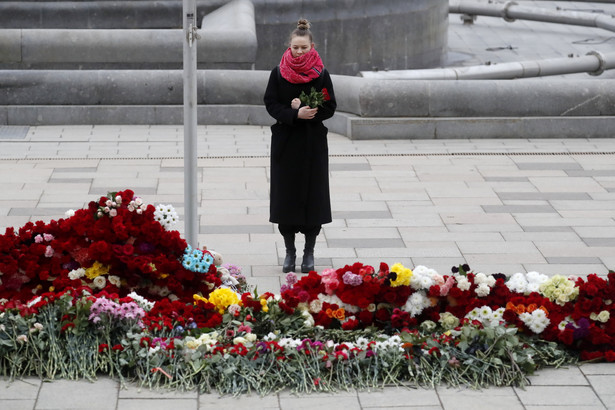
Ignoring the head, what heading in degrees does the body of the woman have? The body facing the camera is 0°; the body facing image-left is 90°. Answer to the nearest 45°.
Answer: approximately 0°

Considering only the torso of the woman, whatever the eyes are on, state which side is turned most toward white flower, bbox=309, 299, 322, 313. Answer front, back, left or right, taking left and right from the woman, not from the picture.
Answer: front

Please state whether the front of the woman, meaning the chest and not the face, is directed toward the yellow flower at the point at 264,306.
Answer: yes

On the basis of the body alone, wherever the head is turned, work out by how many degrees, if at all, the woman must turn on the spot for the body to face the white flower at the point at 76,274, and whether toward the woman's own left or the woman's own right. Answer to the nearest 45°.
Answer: approximately 45° to the woman's own right

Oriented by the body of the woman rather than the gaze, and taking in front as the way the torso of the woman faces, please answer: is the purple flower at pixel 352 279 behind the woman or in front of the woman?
in front

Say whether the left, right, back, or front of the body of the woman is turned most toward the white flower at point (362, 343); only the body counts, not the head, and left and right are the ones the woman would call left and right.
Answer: front

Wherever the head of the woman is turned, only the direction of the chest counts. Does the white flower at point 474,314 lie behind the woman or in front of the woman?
in front

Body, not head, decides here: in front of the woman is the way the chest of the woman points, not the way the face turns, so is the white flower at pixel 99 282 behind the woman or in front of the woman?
in front

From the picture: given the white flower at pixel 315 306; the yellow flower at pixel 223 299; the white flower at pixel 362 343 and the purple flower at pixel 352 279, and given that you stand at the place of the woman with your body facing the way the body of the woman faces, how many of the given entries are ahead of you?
4

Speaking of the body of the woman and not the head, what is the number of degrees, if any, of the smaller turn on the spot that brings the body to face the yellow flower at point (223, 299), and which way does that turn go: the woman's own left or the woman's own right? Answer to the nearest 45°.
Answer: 0° — they already face it

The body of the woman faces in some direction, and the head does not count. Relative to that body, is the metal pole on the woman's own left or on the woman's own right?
on the woman's own right
